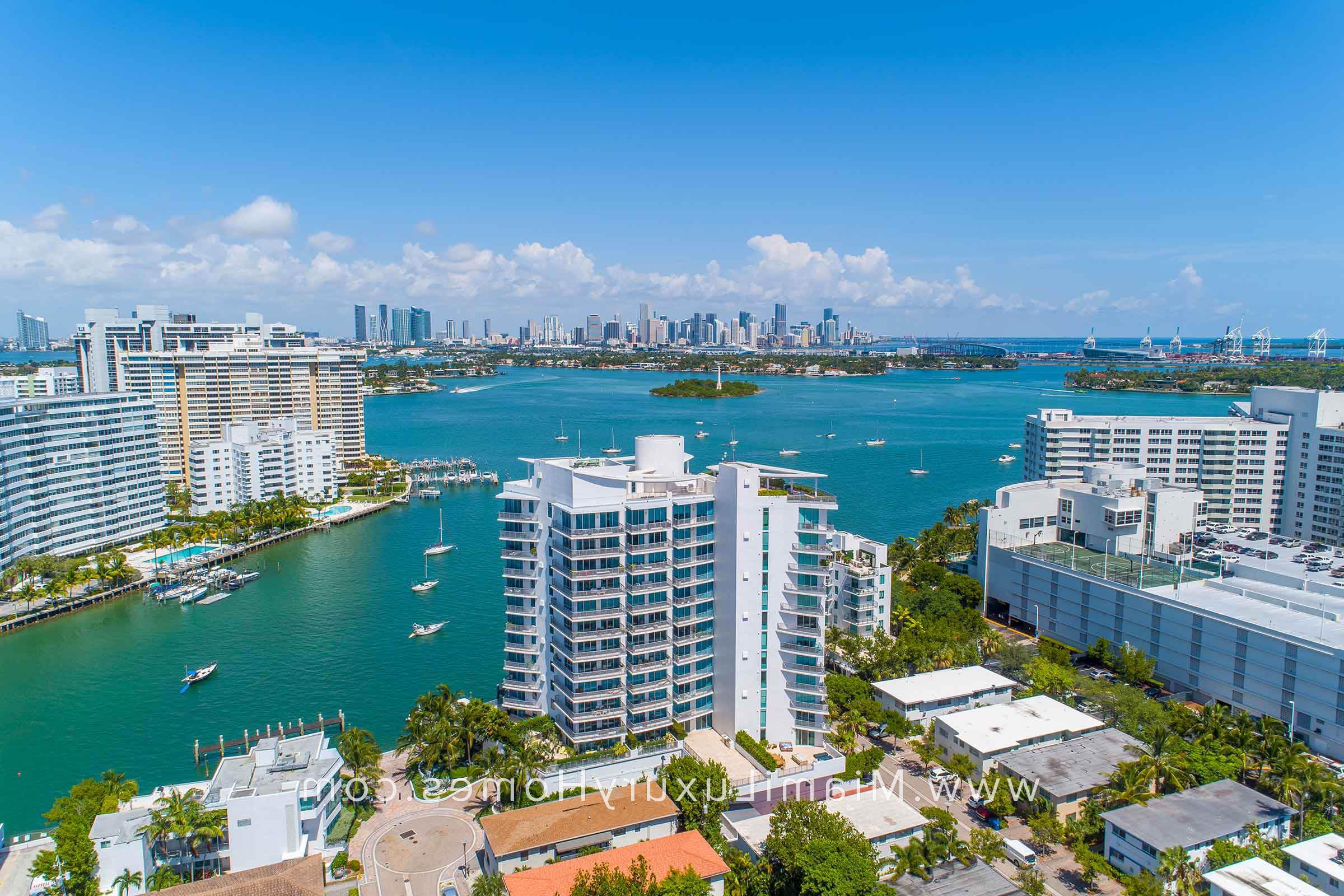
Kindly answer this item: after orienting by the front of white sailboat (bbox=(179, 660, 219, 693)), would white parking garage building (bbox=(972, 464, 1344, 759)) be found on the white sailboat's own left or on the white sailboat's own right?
on the white sailboat's own right

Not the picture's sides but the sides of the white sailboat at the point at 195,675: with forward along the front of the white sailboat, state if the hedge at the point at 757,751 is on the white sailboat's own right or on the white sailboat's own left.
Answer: on the white sailboat's own right

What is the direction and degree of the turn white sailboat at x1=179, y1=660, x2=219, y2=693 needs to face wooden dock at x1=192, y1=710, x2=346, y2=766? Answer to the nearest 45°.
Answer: approximately 135° to its right

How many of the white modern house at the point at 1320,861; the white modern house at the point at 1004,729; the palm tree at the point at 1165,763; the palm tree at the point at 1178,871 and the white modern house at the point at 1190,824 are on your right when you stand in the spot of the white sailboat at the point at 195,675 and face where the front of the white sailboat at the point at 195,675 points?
5

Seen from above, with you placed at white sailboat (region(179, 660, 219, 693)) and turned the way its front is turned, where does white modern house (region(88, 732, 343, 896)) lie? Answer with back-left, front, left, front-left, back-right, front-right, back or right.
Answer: back-right

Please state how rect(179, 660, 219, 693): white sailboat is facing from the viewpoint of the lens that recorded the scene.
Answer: facing away from the viewer and to the right of the viewer

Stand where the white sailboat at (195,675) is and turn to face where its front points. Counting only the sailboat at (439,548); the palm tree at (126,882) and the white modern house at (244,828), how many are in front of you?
1

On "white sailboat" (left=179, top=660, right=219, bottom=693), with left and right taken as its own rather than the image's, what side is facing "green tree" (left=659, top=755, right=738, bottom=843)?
right

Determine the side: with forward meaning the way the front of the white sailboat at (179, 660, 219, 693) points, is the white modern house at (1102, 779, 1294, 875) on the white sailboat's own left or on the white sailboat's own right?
on the white sailboat's own right

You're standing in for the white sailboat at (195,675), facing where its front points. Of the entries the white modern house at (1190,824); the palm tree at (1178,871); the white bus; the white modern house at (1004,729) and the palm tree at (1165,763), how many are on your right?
5

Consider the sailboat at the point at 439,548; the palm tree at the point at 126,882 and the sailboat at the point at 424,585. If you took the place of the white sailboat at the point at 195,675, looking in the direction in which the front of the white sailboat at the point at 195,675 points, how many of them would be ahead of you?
2

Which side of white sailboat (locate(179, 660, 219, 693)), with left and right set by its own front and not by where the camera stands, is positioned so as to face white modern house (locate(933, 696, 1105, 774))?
right

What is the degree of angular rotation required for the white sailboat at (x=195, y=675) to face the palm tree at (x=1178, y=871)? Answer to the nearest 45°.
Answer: approximately 90° to its right

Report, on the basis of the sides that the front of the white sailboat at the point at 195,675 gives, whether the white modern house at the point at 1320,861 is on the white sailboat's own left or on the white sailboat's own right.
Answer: on the white sailboat's own right

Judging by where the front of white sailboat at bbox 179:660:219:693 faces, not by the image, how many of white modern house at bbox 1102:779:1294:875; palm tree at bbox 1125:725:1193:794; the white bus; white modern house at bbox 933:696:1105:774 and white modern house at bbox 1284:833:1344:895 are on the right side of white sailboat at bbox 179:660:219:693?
5
